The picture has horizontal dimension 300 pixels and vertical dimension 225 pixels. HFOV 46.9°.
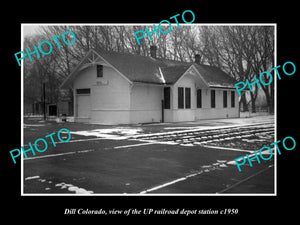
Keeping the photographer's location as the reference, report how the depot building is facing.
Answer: facing the viewer and to the right of the viewer
